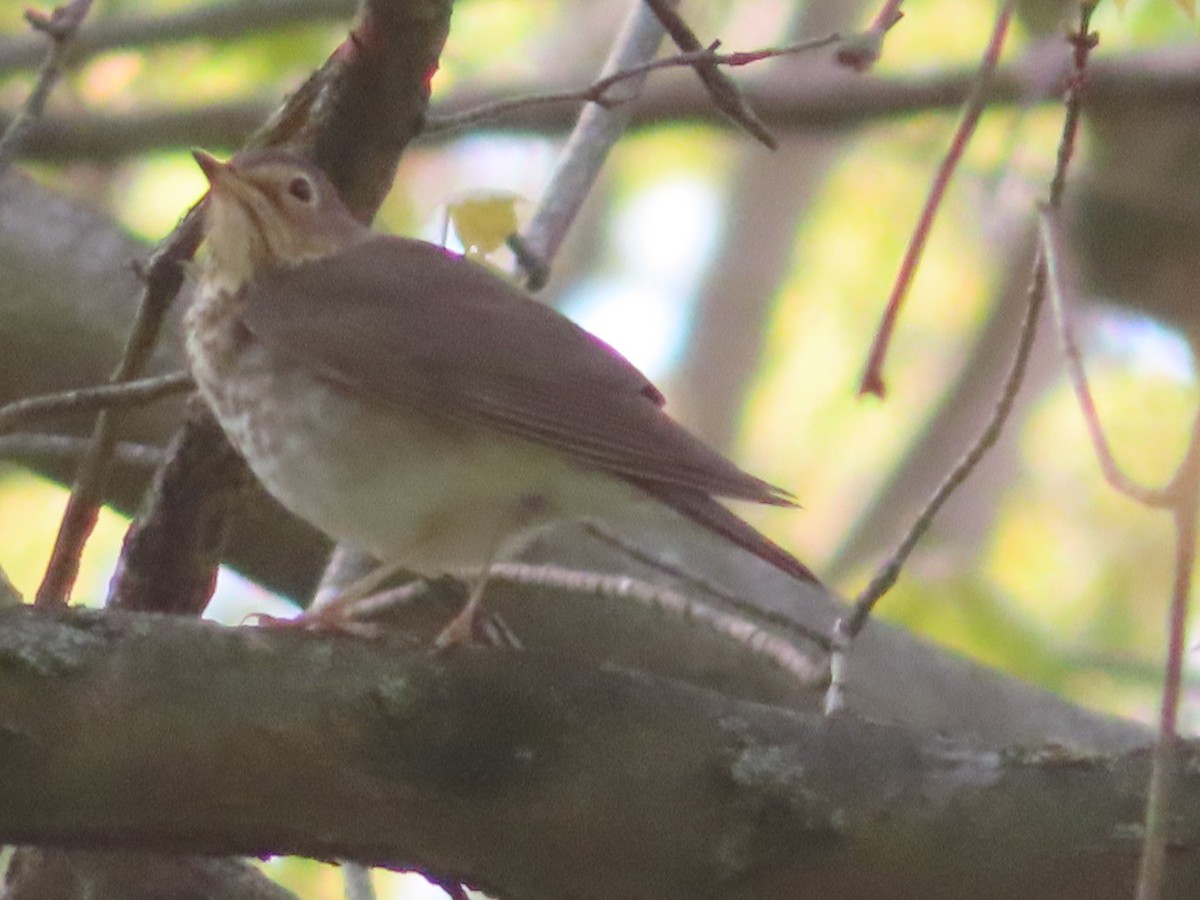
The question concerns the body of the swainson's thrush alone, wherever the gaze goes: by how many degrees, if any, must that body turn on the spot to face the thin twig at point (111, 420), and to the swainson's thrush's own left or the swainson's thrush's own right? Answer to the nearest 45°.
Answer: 0° — it already faces it

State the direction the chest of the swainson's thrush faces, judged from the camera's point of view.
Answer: to the viewer's left

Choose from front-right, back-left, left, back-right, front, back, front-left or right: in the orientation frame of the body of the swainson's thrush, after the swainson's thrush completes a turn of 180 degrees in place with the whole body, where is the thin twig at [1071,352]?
front-right

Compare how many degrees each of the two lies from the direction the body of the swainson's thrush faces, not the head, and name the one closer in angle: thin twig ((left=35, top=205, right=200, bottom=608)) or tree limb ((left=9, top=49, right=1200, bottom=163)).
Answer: the thin twig

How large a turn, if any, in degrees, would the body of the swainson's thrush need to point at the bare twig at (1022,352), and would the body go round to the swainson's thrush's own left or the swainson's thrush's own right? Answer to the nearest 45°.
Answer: approximately 135° to the swainson's thrush's own left
